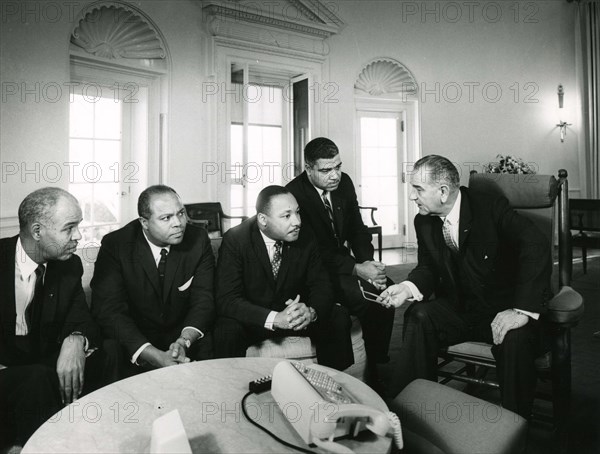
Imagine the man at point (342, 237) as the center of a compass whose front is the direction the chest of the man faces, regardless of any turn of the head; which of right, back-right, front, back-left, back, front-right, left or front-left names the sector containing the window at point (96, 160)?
back

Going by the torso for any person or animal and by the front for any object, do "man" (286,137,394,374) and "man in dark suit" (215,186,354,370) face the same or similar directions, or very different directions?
same or similar directions

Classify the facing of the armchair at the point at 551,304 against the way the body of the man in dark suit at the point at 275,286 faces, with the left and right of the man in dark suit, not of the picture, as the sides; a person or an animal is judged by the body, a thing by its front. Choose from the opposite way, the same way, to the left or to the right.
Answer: to the right

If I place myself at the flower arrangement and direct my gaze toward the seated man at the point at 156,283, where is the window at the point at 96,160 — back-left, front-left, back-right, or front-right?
front-right

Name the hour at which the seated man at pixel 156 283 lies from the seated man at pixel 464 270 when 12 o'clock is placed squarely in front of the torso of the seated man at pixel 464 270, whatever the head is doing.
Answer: the seated man at pixel 156 283 is roughly at 1 o'clock from the seated man at pixel 464 270.

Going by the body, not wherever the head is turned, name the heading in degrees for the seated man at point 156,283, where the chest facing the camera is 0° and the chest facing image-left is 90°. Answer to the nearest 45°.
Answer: approximately 315°

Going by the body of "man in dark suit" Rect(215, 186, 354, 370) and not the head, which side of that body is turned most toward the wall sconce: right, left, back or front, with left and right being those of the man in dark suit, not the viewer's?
left

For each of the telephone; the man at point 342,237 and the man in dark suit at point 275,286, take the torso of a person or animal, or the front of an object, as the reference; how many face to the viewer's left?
0

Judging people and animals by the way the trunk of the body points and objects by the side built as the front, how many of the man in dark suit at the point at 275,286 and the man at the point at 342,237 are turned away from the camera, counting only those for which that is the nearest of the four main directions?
0

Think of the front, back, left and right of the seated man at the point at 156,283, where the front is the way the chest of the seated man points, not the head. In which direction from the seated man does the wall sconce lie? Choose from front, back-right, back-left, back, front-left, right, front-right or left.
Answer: left

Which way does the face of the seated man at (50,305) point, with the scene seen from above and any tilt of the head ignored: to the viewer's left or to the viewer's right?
to the viewer's right

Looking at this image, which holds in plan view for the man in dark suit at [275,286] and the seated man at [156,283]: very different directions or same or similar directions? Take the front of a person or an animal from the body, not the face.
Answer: same or similar directions

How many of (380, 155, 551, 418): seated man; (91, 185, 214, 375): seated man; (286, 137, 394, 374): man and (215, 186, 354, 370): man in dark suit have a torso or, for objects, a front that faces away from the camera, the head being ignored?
0
